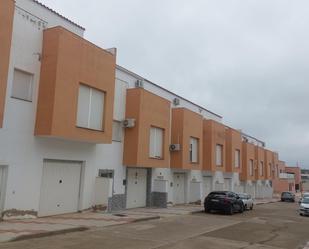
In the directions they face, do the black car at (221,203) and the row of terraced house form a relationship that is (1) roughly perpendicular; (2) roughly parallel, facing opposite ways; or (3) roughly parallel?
roughly perpendicular

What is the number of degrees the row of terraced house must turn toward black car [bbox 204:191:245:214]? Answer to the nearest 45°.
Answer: approximately 90° to its left

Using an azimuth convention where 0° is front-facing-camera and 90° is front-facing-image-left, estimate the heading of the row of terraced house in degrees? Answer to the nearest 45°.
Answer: approximately 315°

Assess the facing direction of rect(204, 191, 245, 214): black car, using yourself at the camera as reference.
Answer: facing away from the viewer and to the right of the viewer

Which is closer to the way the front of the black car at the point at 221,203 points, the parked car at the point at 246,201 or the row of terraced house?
the parked car

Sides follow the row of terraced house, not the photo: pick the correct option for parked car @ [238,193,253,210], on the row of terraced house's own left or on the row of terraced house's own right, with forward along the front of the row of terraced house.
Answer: on the row of terraced house's own left
